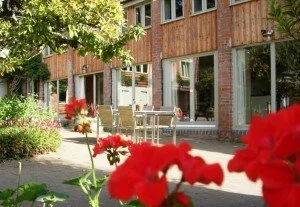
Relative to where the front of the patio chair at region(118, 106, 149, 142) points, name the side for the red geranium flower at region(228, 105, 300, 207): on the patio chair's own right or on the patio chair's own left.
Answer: on the patio chair's own right

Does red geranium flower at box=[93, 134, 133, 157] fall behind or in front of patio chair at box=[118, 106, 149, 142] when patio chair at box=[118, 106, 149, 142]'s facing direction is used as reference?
behind

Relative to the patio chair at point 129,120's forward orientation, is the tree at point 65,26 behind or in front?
behind

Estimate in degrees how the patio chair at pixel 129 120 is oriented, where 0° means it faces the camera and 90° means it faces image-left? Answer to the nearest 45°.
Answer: approximately 225°

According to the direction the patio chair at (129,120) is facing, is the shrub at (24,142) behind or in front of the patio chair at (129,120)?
behind

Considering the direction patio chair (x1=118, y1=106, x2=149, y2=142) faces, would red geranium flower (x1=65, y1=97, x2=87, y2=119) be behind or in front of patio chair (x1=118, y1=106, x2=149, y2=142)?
behind

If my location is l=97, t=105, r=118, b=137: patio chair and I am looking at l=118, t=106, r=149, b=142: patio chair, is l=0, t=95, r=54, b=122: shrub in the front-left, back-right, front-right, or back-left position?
back-right
